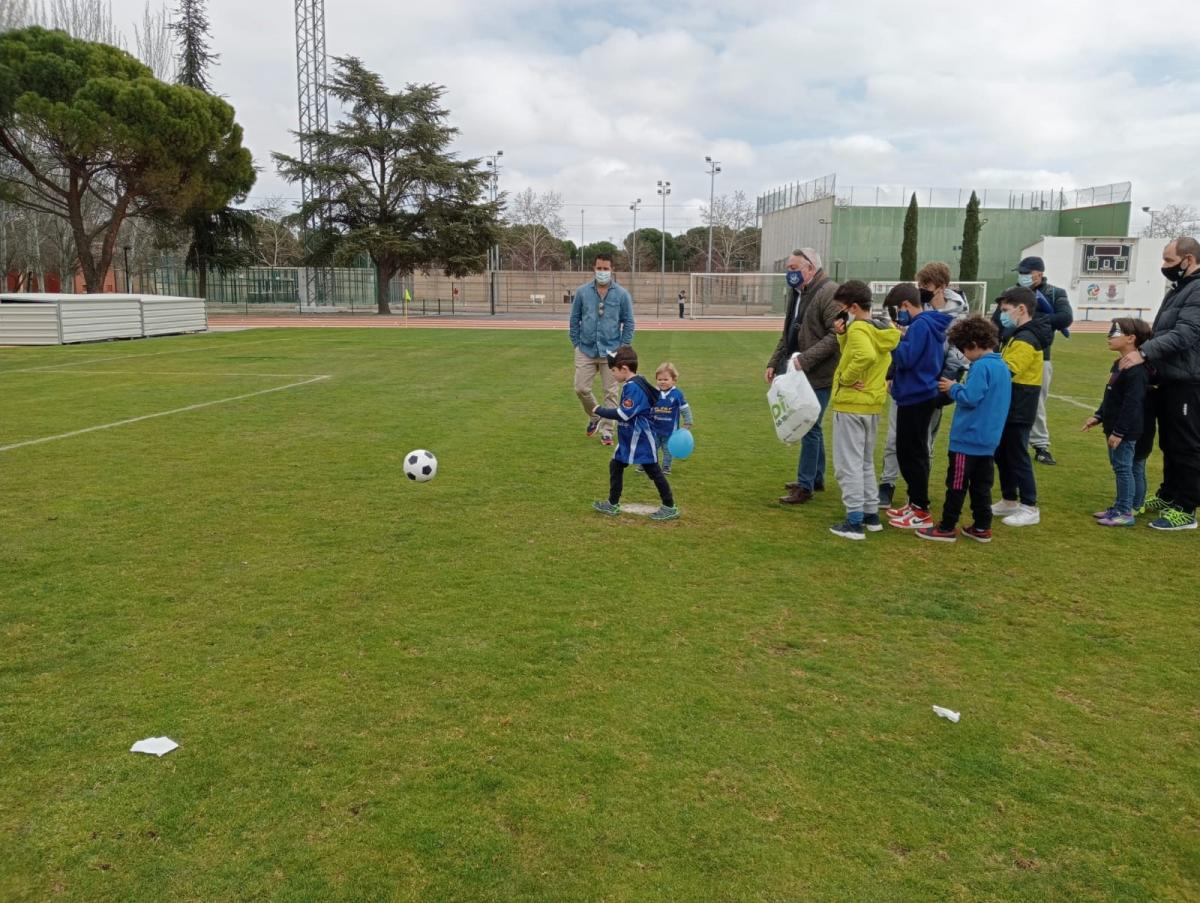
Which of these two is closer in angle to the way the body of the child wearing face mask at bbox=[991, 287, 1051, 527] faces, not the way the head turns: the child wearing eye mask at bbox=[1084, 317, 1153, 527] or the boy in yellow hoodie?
the boy in yellow hoodie

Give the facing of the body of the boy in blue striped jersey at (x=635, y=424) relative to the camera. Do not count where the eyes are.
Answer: to the viewer's left

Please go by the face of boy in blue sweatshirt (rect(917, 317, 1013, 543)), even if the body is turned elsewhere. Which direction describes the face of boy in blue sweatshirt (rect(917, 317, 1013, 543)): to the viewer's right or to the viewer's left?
to the viewer's left

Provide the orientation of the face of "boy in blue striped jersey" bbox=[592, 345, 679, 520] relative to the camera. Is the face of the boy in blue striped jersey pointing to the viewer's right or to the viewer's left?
to the viewer's left

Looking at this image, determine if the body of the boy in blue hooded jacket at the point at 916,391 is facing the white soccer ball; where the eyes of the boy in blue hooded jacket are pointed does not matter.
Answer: yes

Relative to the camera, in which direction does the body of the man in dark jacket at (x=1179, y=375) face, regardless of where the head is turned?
to the viewer's left

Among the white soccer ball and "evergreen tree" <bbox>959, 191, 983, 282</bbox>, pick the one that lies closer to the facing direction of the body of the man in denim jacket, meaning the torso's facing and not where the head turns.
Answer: the white soccer ball

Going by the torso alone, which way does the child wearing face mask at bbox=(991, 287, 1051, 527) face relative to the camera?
to the viewer's left

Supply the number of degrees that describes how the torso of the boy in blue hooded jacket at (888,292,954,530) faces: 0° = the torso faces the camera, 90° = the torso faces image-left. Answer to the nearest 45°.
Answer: approximately 90°

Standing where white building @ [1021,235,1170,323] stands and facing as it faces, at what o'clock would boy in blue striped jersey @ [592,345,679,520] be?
The boy in blue striped jersey is roughly at 12 o'clock from the white building.

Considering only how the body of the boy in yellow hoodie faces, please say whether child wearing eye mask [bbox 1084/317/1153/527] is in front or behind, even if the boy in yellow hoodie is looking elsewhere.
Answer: behind

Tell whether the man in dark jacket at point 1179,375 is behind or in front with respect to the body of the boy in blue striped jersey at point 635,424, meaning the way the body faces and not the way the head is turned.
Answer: behind
